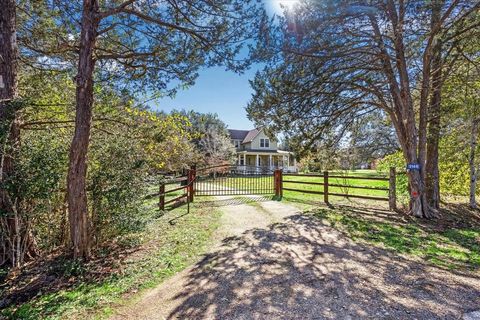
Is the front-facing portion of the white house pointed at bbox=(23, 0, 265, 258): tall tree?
yes

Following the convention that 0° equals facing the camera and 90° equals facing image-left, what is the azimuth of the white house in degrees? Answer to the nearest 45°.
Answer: approximately 0°

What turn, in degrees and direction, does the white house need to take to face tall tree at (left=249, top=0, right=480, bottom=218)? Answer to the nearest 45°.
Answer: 0° — it already faces it

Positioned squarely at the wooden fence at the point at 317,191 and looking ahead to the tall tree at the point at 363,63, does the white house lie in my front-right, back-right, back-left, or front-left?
back-left

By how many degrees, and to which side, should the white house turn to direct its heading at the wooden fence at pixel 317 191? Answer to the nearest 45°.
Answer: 0° — it already faces it

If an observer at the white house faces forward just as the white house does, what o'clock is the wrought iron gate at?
The wrought iron gate is roughly at 12 o'clock from the white house.
